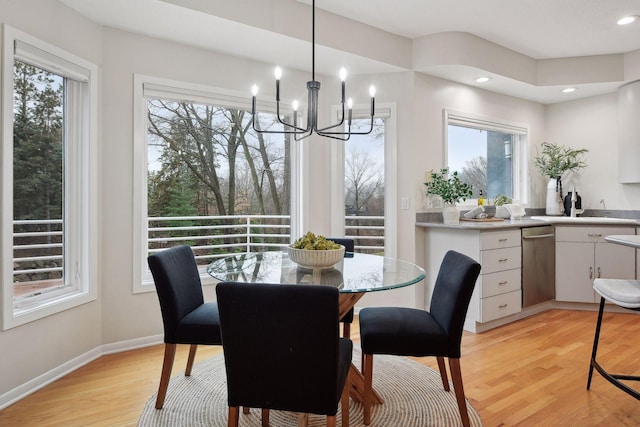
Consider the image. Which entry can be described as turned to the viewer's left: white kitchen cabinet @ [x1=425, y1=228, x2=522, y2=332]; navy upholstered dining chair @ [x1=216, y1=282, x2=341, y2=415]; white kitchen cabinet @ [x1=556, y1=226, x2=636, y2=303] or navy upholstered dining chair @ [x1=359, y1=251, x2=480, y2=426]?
navy upholstered dining chair @ [x1=359, y1=251, x2=480, y2=426]

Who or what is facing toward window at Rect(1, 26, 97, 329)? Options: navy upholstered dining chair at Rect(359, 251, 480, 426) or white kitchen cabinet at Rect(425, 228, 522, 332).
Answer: the navy upholstered dining chair

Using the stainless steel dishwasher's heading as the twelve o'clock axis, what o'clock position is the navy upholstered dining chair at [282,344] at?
The navy upholstered dining chair is roughly at 2 o'clock from the stainless steel dishwasher.

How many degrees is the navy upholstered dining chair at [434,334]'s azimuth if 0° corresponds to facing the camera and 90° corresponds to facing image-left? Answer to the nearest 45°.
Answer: approximately 90°

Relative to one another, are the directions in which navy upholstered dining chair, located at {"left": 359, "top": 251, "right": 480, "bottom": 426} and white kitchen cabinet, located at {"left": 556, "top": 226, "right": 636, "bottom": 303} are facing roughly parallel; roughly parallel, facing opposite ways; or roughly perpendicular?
roughly perpendicular

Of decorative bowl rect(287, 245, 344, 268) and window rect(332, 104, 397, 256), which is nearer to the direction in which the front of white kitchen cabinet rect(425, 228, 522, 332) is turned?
the decorative bowl

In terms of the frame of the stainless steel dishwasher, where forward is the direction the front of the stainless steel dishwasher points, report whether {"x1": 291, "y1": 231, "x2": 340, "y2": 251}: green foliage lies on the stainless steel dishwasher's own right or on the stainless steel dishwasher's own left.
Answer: on the stainless steel dishwasher's own right

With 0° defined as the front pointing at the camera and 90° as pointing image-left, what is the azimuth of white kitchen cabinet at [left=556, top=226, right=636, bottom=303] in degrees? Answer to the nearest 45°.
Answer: approximately 0°

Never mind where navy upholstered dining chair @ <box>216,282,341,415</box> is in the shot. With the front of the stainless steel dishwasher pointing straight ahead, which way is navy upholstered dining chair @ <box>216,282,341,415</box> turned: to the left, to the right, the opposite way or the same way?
the opposite way

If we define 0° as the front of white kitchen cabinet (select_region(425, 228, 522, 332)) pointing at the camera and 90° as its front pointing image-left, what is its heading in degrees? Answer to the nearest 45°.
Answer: approximately 315°
